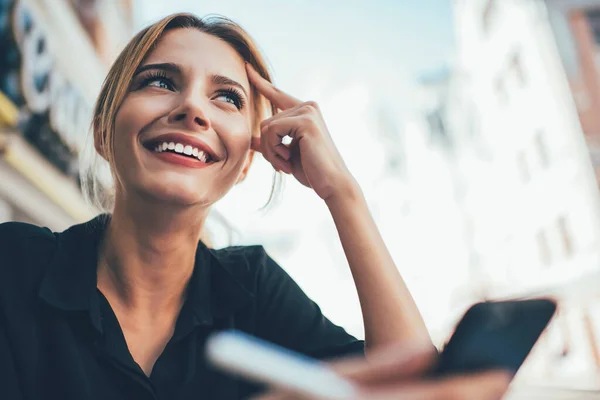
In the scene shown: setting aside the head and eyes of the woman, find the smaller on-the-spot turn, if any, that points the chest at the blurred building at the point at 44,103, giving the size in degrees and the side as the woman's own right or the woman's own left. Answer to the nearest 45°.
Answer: approximately 180°

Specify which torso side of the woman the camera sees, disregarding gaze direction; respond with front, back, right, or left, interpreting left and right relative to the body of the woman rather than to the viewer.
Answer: front

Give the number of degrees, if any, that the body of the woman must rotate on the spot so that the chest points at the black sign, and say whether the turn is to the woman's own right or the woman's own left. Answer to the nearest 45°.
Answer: approximately 180°
